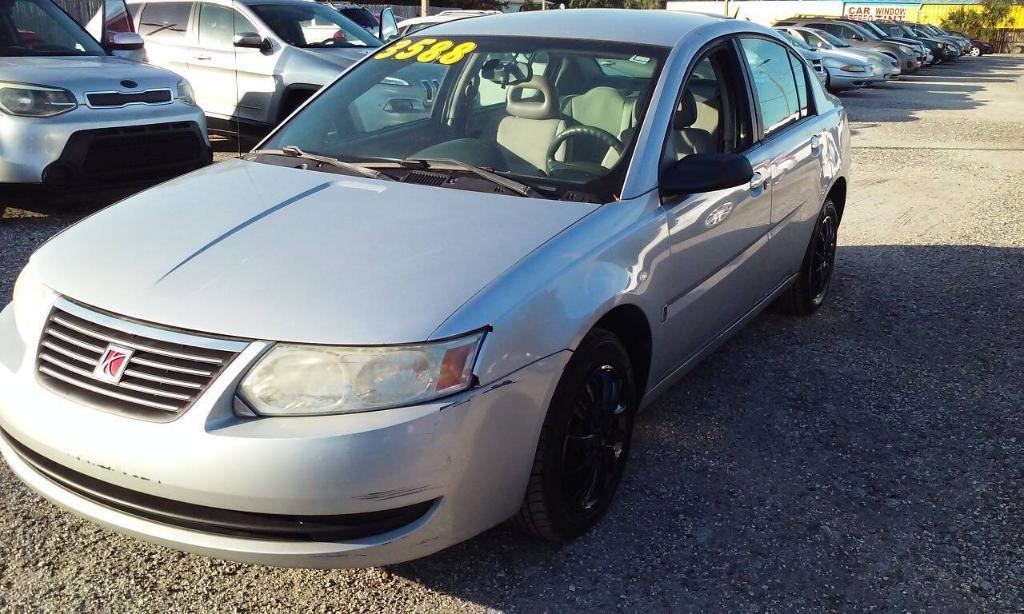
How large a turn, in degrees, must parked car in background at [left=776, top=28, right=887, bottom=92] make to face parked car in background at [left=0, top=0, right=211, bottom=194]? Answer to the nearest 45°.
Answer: approximately 45° to its right

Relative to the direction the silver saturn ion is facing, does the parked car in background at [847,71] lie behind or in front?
behind

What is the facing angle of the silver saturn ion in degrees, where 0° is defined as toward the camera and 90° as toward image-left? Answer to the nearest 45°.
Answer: approximately 45°

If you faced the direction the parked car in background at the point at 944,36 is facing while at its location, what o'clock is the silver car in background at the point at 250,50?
The silver car in background is roughly at 2 o'clock from the parked car in background.
